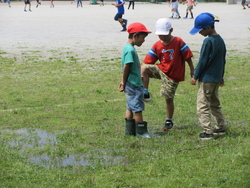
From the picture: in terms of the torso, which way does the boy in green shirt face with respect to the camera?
to the viewer's right

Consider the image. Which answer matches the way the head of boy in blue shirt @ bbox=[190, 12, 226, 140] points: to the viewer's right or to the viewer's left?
to the viewer's left

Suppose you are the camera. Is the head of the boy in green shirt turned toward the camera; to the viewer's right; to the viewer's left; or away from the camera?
to the viewer's right
